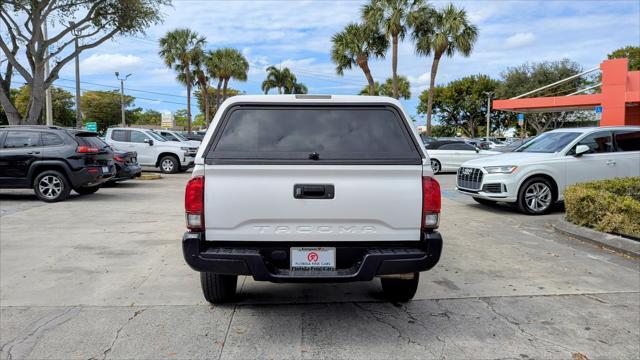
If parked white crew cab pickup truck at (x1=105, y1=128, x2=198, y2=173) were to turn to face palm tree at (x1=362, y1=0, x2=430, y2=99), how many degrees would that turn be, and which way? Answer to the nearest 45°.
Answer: approximately 90° to its left

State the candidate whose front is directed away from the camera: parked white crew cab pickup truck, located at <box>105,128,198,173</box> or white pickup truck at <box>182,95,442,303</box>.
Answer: the white pickup truck

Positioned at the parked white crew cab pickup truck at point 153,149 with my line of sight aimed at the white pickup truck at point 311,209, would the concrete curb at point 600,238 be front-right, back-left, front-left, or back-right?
front-left

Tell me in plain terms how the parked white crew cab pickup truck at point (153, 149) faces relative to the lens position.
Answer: facing the viewer and to the right of the viewer

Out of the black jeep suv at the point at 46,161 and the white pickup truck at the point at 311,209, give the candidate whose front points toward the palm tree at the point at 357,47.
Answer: the white pickup truck

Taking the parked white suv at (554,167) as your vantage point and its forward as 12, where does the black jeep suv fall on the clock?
The black jeep suv is roughly at 1 o'clock from the parked white suv.

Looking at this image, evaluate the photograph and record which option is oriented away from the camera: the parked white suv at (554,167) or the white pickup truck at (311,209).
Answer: the white pickup truck

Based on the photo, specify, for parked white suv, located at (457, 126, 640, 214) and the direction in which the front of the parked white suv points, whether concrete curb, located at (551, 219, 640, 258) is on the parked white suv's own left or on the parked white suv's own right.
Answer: on the parked white suv's own left

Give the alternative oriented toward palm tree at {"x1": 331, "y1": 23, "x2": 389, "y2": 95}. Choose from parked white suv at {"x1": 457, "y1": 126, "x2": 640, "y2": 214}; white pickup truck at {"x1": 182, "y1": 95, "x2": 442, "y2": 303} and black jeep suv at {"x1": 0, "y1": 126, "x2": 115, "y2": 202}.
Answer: the white pickup truck

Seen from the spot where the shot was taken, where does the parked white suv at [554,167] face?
facing the viewer and to the left of the viewer

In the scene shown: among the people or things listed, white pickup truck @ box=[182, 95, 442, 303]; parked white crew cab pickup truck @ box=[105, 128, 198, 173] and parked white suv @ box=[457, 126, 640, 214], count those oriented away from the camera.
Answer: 1

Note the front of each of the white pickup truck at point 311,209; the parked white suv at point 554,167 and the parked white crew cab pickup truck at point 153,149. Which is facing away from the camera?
the white pickup truck

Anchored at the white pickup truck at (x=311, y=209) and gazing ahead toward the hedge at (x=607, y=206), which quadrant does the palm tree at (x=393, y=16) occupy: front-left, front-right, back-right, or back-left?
front-left

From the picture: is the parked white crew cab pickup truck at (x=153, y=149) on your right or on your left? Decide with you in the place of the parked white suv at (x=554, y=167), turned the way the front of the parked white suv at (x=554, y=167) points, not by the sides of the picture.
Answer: on your right

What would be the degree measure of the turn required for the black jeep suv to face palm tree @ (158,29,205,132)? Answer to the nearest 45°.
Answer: approximately 45° to its right

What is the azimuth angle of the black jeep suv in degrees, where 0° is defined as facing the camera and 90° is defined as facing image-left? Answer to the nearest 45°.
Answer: approximately 135°

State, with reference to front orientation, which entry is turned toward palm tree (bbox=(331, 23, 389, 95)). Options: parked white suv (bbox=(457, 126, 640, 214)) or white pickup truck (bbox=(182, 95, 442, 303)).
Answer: the white pickup truck

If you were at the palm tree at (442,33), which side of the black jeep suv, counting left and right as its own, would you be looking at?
right

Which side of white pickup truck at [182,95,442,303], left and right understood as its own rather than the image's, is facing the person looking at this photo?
back

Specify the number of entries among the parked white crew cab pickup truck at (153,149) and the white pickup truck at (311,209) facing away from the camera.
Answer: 1
